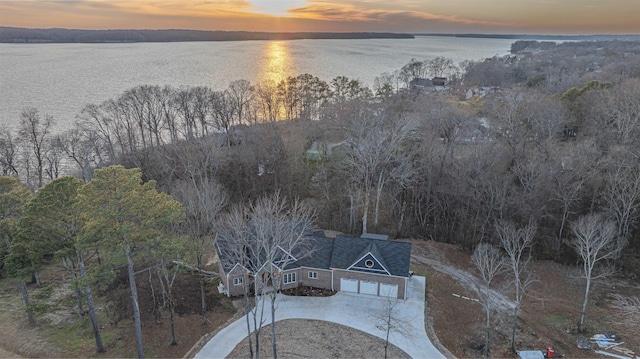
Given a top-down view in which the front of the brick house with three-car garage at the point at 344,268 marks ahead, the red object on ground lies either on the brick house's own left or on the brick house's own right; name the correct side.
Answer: on the brick house's own left

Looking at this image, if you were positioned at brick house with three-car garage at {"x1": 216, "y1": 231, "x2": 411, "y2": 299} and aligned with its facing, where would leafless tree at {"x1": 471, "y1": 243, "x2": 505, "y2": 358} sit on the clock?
The leafless tree is roughly at 10 o'clock from the brick house with three-car garage.

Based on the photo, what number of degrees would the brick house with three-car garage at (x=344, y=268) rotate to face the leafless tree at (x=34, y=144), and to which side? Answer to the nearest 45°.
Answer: approximately 135° to its right

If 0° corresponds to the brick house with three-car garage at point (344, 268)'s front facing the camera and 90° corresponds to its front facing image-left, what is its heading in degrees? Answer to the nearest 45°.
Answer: approximately 0°

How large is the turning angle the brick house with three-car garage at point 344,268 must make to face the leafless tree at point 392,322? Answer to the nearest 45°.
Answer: approximately 45° to its left

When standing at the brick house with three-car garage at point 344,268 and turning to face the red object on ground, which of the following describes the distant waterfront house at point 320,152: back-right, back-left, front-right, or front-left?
back-left

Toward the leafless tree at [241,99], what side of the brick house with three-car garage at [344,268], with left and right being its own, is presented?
back

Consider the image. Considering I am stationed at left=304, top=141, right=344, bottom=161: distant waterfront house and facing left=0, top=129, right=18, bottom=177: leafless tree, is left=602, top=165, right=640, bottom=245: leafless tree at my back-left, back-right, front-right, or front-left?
back-left

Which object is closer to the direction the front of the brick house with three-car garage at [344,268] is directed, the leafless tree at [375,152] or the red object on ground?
the red object on ground

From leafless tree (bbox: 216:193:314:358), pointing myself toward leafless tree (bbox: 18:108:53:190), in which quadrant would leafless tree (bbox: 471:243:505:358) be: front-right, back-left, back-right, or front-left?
back-right

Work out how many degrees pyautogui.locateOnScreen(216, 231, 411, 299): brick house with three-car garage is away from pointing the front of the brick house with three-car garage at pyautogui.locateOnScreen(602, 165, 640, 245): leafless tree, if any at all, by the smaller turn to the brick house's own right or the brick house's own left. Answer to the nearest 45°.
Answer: approximately 90° to the brick house's own left
